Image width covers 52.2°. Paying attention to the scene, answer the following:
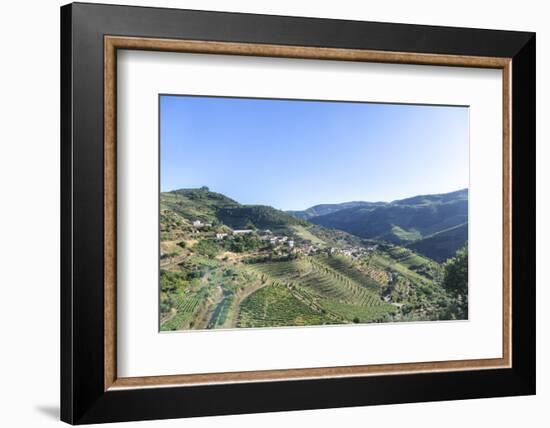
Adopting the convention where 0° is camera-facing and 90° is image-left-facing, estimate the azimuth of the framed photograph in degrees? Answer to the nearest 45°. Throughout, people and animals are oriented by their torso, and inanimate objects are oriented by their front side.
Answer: approximately 315°
